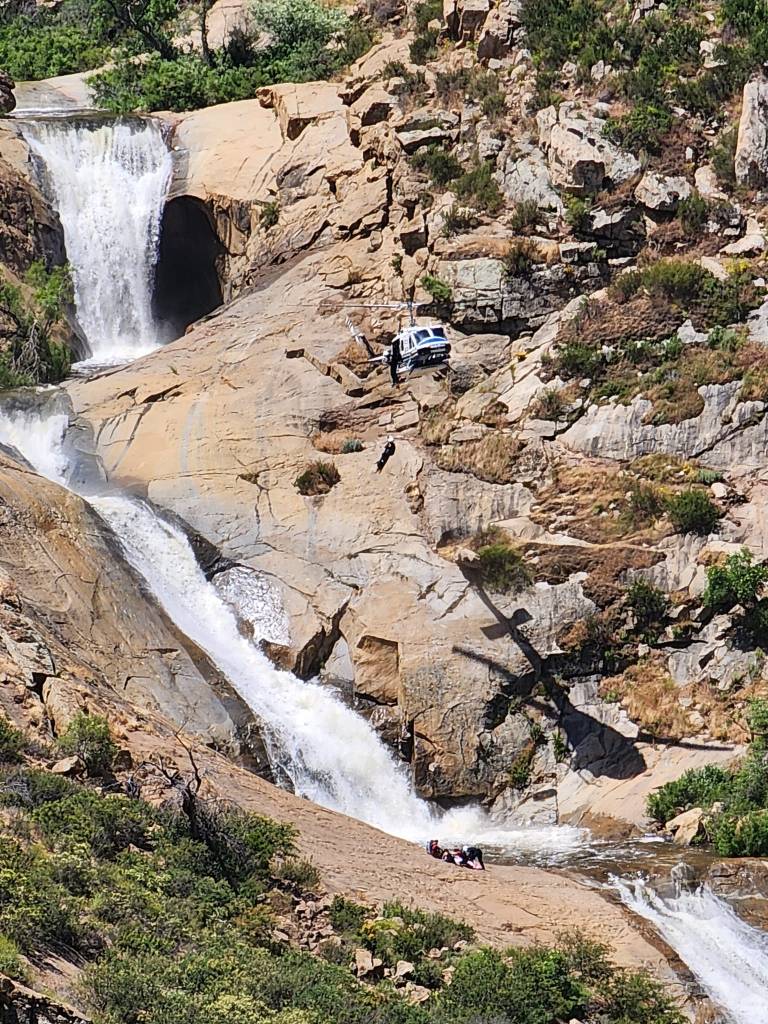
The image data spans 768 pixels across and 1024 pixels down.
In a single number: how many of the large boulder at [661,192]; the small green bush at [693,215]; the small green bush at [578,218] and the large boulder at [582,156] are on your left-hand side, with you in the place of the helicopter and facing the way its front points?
4

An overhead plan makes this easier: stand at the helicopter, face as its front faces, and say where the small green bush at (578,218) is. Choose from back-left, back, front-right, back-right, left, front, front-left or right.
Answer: left

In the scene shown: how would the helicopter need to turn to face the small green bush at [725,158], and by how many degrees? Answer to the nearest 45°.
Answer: approximately 90° to its left

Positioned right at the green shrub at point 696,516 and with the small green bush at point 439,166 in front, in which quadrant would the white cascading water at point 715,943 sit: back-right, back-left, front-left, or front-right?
back-left

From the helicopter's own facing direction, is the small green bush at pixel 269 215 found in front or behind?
behind

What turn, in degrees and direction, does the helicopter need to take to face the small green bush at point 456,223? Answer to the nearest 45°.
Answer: approximately 135° to its left

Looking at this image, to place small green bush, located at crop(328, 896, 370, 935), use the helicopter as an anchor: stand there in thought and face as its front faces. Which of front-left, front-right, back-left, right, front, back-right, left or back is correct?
front-right

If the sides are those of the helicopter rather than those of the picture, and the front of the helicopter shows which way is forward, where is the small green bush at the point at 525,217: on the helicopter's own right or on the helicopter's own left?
on the helicopter's own left

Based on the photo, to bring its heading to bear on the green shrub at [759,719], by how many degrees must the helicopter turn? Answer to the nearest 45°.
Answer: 0° — it already faces it

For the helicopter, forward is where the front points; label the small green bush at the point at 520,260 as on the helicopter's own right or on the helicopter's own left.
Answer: on the helicopter's own left

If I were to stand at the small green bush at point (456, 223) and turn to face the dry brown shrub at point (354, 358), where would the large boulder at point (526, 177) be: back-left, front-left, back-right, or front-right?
back-left

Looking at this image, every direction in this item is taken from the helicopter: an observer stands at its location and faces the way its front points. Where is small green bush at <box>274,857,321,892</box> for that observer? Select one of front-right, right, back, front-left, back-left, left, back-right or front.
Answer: front-right

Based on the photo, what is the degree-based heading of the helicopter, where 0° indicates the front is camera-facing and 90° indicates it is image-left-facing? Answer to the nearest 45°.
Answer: approximately 315°

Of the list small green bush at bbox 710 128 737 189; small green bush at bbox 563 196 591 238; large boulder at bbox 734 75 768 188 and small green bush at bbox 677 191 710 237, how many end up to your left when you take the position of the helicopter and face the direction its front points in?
4

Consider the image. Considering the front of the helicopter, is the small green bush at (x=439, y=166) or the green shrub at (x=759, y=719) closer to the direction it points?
the green shrub

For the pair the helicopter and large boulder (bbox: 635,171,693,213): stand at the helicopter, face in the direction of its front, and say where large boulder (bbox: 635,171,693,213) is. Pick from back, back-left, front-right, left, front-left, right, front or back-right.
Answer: left
